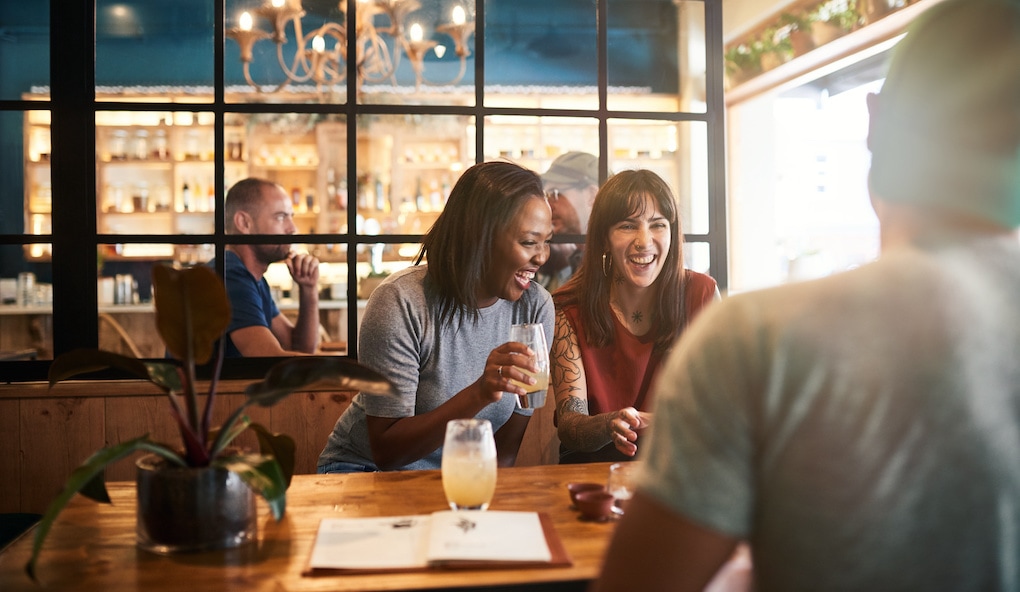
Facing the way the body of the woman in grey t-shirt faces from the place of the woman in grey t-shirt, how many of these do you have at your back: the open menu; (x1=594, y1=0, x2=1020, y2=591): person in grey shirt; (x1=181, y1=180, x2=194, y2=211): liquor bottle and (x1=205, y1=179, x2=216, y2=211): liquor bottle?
2

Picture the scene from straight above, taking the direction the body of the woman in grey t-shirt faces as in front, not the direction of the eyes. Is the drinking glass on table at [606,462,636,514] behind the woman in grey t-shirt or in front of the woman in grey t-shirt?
in front

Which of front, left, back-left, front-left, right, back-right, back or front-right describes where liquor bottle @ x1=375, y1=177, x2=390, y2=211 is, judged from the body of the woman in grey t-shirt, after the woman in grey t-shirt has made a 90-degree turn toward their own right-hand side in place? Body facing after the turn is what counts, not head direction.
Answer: back-right

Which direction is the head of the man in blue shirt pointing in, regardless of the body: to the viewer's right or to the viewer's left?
to the viewer's right

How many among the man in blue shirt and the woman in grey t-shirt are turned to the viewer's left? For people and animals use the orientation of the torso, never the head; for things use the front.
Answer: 0

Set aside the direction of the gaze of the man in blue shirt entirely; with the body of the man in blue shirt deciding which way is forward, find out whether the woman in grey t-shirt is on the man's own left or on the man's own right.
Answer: on the man's own right

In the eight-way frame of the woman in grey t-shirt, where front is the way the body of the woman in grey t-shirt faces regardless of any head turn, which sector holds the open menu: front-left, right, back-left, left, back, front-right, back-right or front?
front-right

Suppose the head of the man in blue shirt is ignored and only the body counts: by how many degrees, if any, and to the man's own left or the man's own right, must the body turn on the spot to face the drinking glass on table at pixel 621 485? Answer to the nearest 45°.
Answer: approximately 90° to the man's own right

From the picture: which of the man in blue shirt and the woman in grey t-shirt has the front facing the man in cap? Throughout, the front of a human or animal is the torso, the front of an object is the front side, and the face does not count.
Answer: the man in blue shirt

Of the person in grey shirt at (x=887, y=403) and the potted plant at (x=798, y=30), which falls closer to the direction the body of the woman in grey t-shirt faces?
the person in grey shirt

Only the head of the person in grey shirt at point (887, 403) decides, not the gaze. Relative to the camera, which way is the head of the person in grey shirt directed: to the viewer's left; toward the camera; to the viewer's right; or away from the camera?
away from the camera

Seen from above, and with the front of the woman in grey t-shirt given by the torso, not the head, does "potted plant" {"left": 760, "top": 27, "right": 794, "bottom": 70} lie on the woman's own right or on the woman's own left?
on the woman's own left

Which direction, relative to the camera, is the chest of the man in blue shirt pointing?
to the viewer's right
